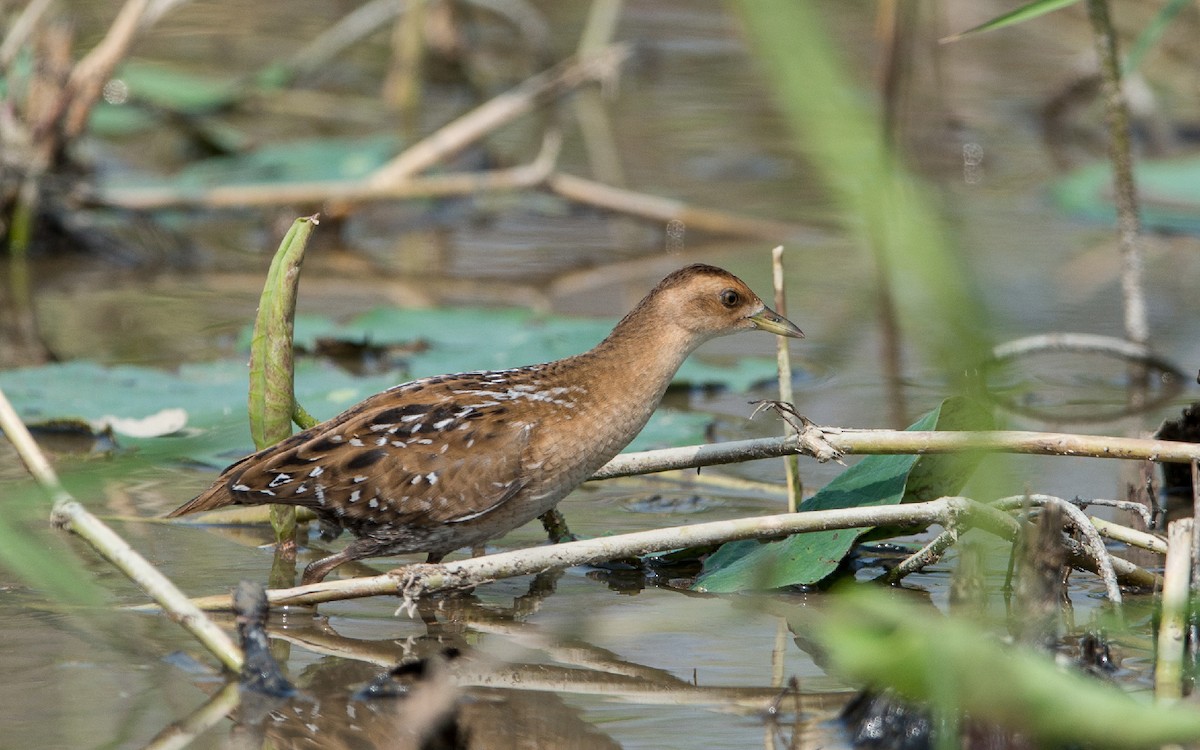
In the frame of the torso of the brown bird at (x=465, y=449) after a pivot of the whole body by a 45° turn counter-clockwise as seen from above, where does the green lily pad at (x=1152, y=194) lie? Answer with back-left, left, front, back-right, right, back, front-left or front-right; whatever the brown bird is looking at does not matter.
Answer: front

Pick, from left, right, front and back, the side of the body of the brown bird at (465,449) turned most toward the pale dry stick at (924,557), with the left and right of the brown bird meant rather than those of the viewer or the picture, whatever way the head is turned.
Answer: front

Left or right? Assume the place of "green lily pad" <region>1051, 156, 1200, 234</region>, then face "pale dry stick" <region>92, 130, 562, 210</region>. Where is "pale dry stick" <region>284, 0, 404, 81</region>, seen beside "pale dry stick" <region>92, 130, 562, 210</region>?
right

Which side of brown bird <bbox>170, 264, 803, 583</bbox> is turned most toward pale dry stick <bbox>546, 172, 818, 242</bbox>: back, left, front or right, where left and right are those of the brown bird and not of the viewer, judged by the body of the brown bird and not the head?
left

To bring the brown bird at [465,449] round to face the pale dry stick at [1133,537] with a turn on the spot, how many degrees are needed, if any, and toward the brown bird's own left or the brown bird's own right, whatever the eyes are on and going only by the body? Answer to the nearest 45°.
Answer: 0° — it already faces it

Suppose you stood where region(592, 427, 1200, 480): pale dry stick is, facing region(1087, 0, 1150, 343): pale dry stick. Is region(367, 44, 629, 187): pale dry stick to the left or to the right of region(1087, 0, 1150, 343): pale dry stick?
left

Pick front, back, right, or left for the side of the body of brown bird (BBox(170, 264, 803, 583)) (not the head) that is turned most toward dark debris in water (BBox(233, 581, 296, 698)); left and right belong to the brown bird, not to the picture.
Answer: right

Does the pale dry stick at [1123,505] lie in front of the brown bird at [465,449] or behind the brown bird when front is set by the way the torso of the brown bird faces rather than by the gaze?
in front

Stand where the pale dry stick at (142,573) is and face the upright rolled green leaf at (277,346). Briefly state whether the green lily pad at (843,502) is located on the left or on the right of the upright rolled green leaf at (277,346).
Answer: right

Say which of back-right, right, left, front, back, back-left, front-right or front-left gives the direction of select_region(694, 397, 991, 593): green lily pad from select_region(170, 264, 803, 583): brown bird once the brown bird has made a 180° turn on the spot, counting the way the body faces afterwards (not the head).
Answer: back

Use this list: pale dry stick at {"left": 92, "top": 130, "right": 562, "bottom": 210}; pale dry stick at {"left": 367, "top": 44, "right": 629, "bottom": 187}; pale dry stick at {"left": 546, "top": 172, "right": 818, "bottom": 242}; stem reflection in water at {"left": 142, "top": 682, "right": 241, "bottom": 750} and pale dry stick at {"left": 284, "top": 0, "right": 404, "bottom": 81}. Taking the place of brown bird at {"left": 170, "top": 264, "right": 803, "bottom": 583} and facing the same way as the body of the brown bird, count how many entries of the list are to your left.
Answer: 4

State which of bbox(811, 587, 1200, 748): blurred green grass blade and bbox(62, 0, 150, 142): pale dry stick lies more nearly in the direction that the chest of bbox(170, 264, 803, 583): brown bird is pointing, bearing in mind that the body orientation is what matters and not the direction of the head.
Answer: the blurred green grass blade

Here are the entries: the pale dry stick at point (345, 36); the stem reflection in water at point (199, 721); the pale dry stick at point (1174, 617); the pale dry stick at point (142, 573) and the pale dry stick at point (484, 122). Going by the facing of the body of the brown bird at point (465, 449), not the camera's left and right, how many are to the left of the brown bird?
2

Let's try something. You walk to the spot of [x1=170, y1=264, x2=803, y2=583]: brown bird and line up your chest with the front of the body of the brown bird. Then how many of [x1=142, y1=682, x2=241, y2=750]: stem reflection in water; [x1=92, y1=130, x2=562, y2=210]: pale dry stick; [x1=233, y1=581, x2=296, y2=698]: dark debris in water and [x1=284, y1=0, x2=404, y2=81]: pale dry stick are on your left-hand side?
2

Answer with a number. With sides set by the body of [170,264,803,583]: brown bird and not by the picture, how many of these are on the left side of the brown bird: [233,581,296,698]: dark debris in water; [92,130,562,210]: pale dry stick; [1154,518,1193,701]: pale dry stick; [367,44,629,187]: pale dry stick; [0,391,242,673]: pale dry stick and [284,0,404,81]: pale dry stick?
3

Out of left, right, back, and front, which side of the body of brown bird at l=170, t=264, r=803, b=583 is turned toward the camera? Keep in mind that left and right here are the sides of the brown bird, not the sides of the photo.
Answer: right
